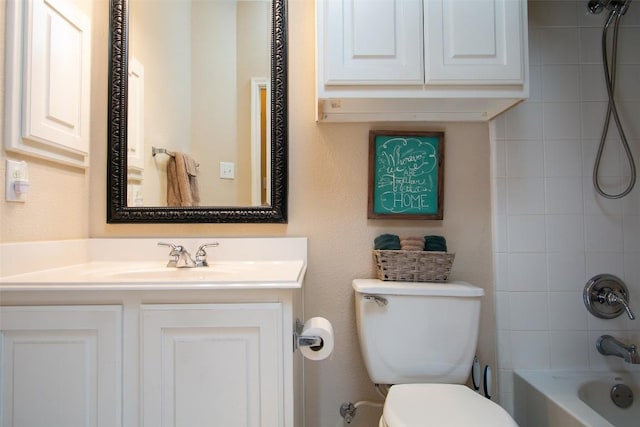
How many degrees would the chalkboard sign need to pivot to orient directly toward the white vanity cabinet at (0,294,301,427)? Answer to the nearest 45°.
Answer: approximately 45° to its right

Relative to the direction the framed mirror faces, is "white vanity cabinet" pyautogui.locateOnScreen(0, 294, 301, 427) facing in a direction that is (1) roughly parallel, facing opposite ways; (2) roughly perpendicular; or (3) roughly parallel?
roughly parallel

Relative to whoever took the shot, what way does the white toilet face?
facing the viewer

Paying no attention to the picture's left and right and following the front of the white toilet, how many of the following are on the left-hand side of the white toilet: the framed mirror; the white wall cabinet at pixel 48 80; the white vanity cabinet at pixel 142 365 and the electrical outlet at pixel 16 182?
0

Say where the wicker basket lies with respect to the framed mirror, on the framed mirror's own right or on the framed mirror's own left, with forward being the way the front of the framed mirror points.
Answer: on the framed mirror's own left

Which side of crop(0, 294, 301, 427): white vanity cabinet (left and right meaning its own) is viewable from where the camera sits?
front

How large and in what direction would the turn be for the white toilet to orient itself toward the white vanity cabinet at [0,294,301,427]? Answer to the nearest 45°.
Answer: approximately 45° to its right

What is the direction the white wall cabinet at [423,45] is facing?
toward the camera

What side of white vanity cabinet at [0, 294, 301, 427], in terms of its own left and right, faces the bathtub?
left

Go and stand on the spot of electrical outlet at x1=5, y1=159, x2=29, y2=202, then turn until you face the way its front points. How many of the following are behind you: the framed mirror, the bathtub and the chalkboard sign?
0

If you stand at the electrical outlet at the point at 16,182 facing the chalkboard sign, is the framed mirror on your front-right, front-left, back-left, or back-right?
front-left

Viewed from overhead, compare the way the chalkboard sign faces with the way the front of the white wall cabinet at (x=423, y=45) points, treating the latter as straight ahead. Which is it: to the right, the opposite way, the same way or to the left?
the same way

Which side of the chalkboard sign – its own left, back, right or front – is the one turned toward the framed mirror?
right
